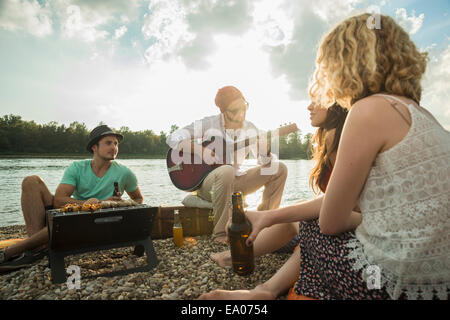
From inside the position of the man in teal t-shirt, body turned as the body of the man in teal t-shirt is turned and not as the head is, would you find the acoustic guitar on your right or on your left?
on your left

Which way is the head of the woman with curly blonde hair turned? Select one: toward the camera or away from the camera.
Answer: away from the camera

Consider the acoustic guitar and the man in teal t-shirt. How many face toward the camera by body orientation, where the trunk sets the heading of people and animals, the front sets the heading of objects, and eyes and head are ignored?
2

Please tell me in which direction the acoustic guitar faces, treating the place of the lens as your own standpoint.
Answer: facing the viewer

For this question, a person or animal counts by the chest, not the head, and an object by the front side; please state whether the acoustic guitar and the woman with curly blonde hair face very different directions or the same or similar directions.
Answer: very different directions

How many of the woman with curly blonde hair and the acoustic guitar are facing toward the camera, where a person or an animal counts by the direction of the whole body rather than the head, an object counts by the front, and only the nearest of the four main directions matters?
1

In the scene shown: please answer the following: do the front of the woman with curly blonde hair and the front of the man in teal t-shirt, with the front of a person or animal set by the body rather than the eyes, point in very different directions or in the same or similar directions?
very different directions

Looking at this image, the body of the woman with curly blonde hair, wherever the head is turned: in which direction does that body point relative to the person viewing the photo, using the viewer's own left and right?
facing away from the viewer and to the left of the viewer

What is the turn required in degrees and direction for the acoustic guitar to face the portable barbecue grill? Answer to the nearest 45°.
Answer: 0° — it already faces it

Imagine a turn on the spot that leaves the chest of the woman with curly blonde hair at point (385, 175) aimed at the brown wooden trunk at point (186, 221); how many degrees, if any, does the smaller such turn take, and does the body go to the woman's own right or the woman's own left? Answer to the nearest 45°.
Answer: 0° — they already face it
